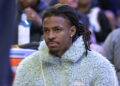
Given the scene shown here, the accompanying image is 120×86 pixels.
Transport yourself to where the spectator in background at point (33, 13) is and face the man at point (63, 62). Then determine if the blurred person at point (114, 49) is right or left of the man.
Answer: left

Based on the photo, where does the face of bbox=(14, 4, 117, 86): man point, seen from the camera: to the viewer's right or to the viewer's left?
to the viewer's left

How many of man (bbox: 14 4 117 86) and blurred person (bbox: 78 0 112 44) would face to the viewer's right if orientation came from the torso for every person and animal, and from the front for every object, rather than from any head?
0

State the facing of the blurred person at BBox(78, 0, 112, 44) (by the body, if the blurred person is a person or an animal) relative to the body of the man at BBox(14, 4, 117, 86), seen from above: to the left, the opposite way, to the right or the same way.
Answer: the same way

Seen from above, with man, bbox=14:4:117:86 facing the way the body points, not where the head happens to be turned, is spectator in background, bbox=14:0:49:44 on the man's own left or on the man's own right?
on the man's own right

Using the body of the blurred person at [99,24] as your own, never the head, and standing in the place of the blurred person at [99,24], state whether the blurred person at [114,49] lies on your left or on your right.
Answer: on your left

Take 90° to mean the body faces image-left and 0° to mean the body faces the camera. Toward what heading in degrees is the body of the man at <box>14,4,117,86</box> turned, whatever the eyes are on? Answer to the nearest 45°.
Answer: approximately 45°

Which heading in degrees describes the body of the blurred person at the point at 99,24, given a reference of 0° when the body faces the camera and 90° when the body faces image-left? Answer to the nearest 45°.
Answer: approximately 45°

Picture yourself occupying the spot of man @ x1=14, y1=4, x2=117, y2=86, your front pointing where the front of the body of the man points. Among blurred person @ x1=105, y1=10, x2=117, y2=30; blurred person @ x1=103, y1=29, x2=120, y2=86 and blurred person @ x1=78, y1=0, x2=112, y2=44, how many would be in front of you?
0
